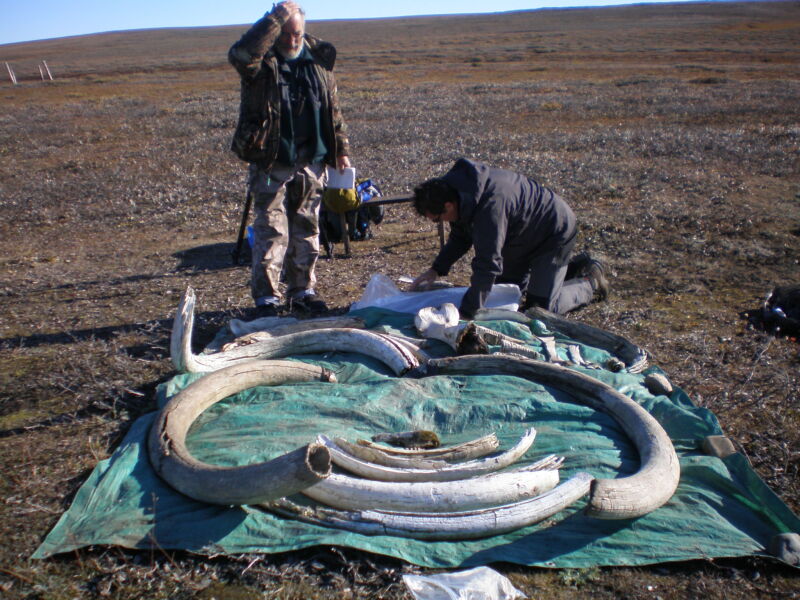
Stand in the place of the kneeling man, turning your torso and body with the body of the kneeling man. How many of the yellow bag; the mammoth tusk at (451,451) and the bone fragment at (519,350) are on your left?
2

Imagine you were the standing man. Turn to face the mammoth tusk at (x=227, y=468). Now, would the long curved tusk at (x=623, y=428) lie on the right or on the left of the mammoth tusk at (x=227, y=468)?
left

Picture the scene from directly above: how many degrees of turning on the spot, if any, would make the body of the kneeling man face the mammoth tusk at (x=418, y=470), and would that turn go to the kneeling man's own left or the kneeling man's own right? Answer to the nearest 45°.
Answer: approximately 90° to the kneeling man's own left

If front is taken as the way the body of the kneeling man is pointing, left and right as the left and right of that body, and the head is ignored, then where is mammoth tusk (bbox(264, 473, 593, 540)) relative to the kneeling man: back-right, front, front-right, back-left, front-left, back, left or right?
left

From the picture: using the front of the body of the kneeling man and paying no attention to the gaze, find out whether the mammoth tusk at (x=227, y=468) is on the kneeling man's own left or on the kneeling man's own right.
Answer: on the kneeling man's own left

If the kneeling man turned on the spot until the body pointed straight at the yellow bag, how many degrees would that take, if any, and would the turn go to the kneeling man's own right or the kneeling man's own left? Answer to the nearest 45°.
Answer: approximately 45° to the kneeling man's own right

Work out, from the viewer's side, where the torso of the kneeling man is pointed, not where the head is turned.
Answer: to the viewer's left

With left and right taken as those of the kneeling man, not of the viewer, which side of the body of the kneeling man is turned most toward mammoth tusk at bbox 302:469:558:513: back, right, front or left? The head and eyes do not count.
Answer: left

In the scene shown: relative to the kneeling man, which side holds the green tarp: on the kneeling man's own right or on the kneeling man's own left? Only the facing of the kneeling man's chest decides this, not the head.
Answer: on the kneeling man's own left

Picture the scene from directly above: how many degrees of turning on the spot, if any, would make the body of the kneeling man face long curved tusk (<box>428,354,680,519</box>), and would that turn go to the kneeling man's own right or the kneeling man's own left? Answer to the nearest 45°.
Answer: approximately 90° to the kneeling man's own left

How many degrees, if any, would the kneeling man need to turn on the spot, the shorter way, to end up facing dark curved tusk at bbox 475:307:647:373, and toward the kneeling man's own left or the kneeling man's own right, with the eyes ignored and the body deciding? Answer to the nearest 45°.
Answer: approximately 135° to the kneeling man's own left

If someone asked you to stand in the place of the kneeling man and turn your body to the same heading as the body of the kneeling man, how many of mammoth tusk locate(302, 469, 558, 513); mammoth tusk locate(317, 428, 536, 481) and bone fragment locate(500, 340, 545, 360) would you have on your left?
3
